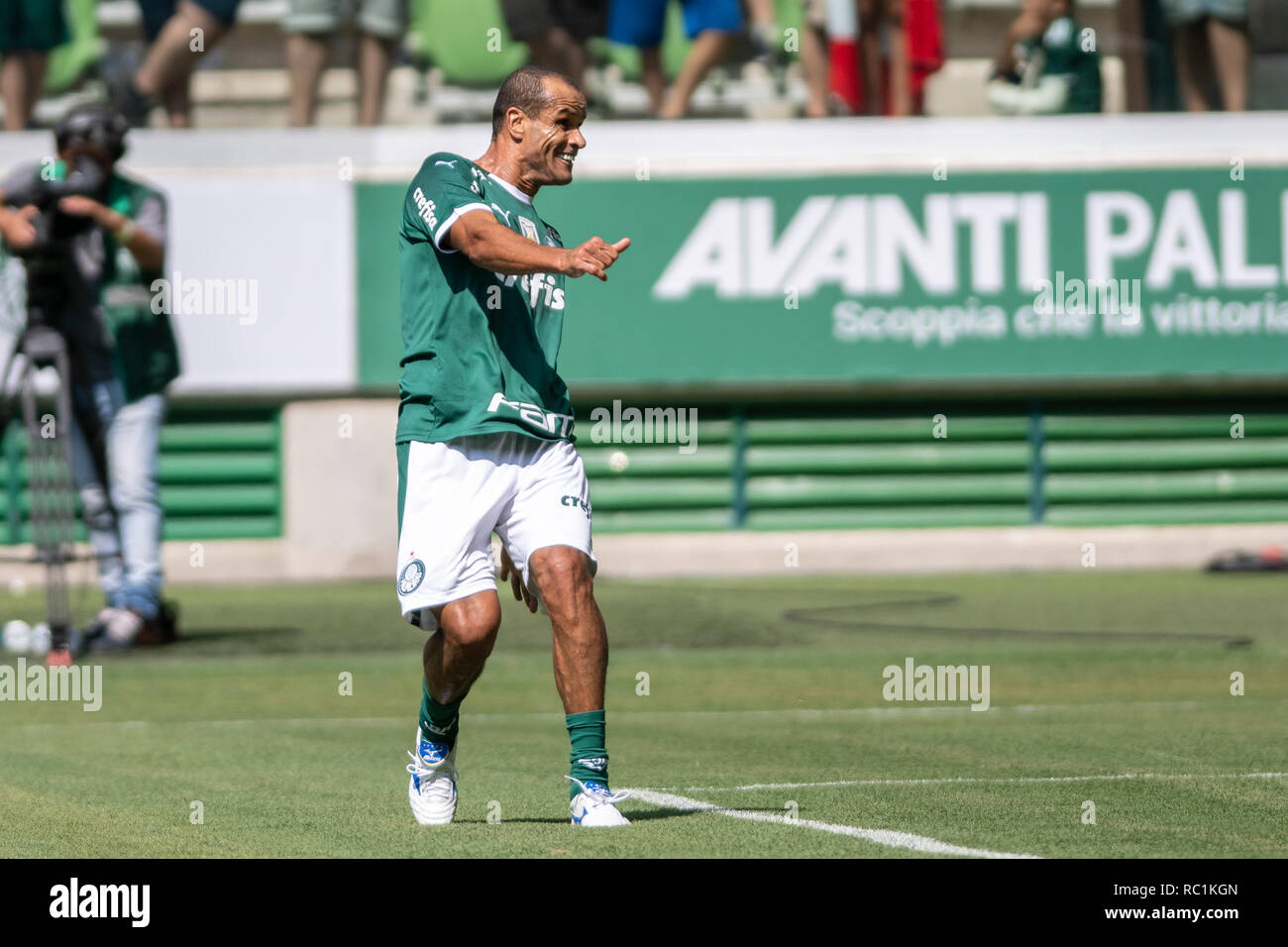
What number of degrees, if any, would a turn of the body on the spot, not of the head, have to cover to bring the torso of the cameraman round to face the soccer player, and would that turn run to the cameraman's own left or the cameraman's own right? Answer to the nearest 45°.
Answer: approximately 45° to the cameraman's own left

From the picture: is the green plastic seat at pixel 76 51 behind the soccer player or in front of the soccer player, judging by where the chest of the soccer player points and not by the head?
behind

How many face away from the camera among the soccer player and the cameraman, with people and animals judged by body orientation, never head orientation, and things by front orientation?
0

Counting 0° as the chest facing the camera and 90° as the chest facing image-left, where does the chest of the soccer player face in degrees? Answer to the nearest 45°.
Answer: approximately 315°

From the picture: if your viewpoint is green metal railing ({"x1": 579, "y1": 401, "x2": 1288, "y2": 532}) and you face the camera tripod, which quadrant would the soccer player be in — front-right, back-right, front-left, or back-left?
front-left

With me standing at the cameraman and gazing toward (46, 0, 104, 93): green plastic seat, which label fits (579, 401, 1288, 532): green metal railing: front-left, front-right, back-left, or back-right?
front-right

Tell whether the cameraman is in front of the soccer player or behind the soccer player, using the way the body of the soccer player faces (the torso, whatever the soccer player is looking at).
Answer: behind
